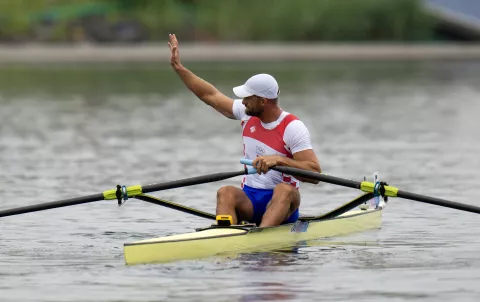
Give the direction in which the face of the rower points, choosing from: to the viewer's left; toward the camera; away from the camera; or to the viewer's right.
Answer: to the viewer's left

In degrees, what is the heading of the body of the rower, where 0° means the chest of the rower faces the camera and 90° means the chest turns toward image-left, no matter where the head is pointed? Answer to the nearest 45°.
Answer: approximately 45°
